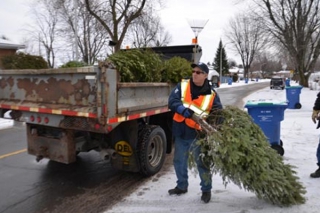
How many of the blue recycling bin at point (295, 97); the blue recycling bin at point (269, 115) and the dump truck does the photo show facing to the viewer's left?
2

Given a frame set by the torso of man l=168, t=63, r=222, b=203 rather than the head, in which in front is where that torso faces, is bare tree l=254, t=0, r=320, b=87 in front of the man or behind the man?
behind

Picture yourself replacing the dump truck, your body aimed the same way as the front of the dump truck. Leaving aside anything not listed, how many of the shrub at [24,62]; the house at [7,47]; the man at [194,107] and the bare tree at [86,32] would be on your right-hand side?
1

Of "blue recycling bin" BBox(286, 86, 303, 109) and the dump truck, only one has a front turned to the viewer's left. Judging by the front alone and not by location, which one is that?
the blue recycling bin

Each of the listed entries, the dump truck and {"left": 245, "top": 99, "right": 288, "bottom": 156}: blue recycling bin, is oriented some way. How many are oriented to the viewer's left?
1

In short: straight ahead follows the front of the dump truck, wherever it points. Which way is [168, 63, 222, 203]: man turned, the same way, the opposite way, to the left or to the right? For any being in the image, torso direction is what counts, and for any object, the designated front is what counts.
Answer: the opposite way

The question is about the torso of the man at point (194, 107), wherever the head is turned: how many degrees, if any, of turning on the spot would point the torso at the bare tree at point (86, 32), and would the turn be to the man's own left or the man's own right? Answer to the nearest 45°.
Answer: approximately 135° to the man's own right

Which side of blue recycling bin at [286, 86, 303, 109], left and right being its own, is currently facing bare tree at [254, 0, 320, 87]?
right

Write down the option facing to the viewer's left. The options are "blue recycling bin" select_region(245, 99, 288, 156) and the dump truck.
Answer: the blue recycling bin

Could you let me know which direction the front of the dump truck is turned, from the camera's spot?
facing away from the viewer and to the right of the viewer

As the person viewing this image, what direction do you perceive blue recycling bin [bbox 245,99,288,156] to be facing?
facing to the left of the viewer

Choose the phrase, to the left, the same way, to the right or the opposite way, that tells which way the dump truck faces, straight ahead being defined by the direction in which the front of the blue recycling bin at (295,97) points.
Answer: to the right
